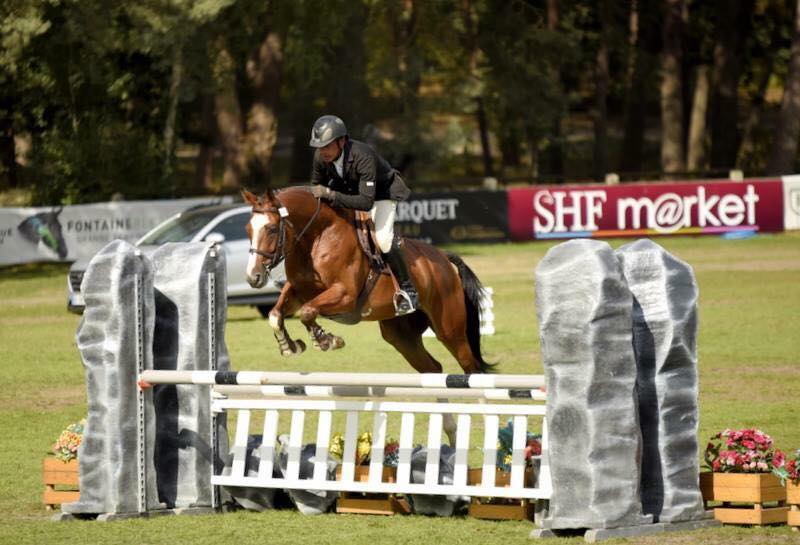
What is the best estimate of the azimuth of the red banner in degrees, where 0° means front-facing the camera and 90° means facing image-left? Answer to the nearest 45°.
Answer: approximately 0°

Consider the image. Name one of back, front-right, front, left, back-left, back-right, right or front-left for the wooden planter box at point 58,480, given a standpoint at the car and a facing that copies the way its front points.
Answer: front-left

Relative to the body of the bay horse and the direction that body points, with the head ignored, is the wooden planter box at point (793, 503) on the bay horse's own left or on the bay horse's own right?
on the bay horse's own left

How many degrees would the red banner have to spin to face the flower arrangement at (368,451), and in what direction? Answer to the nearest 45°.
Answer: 0° — it already faces it

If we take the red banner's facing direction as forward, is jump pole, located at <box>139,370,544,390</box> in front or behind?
in front

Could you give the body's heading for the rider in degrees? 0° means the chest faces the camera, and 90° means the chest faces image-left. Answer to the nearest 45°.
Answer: approximately 45°

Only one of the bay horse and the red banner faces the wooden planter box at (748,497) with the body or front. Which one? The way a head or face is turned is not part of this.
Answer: the red banner

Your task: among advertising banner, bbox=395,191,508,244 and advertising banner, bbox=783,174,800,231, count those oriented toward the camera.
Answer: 2

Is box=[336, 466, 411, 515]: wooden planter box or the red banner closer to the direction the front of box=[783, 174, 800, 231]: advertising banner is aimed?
the wooden planter box

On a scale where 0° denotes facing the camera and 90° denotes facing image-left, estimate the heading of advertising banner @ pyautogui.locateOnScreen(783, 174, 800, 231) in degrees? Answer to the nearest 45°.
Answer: approximately 0°

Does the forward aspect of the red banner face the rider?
yes

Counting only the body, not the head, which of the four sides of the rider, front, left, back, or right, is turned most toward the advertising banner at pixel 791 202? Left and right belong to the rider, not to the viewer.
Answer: back

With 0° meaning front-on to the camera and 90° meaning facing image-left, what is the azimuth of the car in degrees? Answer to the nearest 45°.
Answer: approximately 45°
